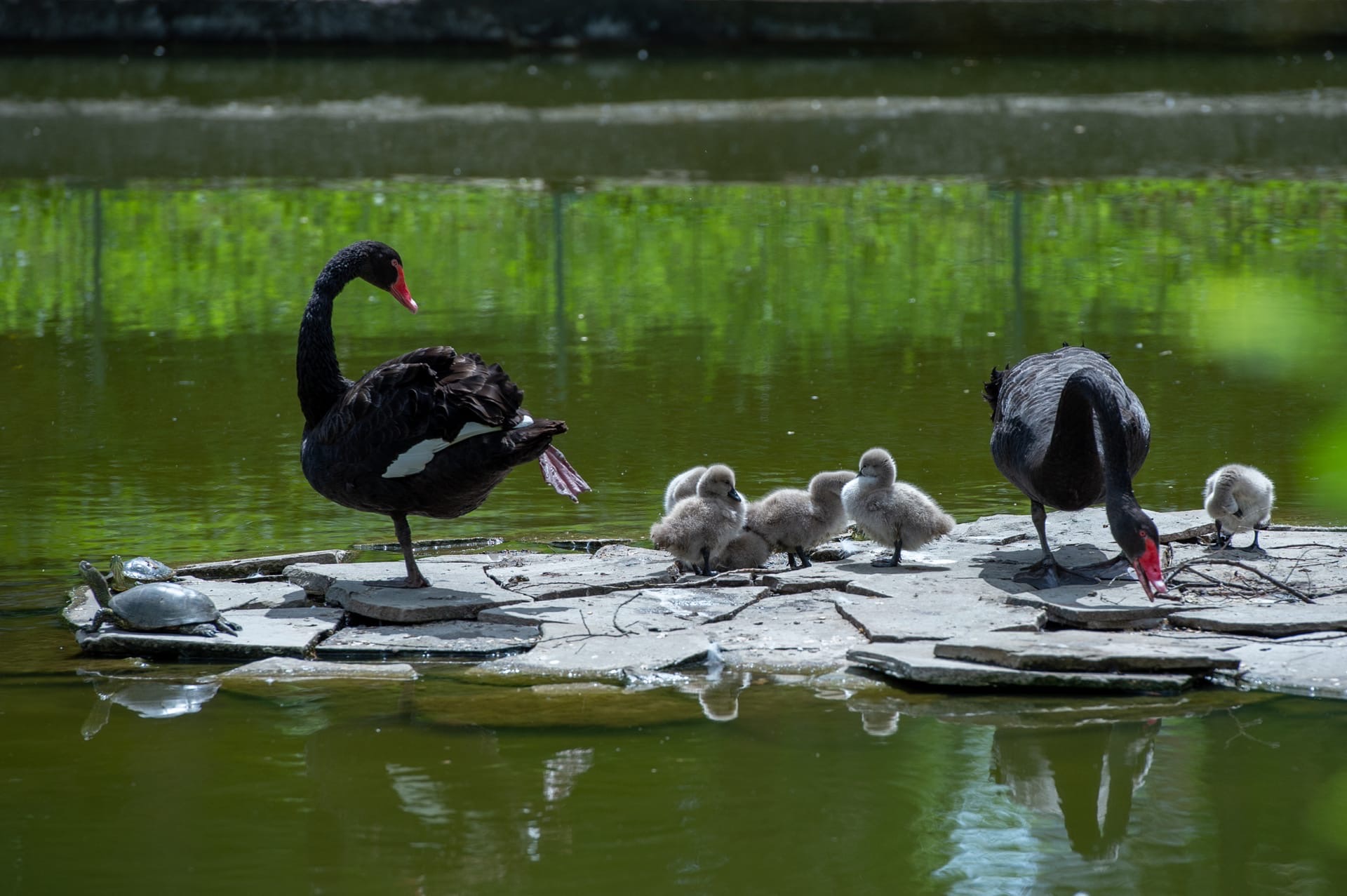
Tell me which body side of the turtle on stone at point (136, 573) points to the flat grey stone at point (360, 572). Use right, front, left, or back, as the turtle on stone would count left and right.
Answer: back

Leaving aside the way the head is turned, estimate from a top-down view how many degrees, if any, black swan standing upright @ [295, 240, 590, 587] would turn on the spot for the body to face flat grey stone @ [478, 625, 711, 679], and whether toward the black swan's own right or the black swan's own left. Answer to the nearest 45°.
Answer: approximately 135° to the black swan's own left

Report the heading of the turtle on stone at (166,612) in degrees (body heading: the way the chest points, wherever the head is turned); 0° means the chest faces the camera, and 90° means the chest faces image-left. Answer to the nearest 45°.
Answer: approximately 90°

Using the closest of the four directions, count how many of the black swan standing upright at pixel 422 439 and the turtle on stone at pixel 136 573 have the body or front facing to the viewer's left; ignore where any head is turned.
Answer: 2

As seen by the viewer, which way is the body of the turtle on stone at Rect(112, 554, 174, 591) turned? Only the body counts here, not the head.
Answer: to the viewer's left

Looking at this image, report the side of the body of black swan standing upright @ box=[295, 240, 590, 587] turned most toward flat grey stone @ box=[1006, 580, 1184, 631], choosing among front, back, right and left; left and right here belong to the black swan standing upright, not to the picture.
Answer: back

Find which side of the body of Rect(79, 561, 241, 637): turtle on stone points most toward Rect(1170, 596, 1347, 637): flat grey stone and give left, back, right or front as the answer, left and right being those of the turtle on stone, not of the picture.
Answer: back

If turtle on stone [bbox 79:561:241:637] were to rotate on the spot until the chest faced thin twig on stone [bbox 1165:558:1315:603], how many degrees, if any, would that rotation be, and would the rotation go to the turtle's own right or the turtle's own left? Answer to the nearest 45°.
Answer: approximately 180°

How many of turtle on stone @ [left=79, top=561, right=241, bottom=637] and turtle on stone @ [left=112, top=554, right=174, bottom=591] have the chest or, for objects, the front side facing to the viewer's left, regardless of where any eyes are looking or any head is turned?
2

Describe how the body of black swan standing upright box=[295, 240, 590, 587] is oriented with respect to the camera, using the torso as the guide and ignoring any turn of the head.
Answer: to the viewer's left
